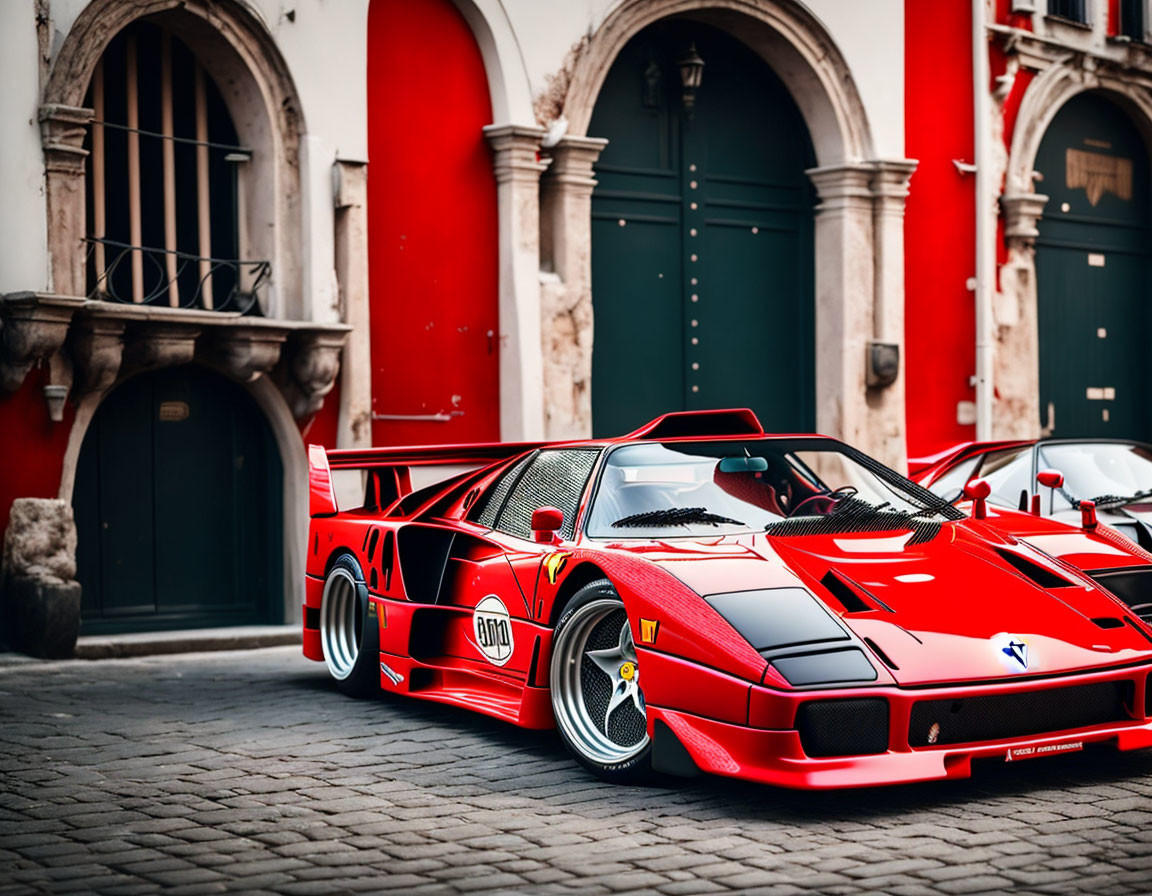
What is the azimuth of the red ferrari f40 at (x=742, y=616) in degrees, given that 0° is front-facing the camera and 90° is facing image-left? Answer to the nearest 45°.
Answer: approximately 315°

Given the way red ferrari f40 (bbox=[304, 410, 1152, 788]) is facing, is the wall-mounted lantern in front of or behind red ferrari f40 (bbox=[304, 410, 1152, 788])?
behind

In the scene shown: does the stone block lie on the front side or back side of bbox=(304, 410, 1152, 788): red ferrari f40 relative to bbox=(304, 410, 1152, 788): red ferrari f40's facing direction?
on the back side

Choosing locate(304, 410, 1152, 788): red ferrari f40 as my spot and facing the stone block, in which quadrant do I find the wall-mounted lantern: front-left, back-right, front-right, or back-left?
front-right
